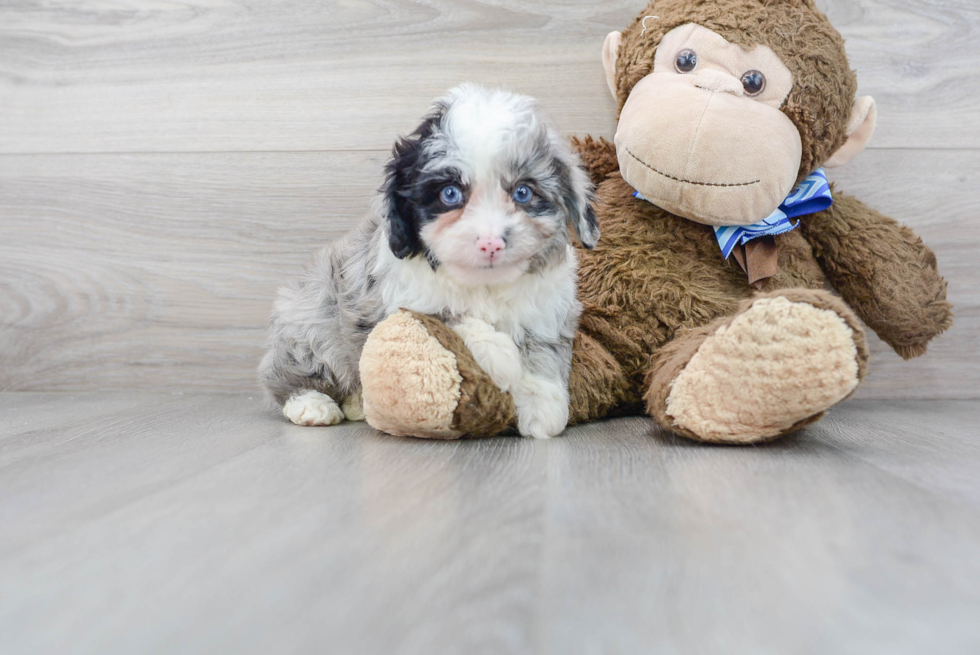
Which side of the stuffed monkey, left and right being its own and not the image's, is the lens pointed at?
front

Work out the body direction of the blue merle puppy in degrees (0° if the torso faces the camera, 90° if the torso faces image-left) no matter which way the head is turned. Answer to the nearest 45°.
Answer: approximately 315°
